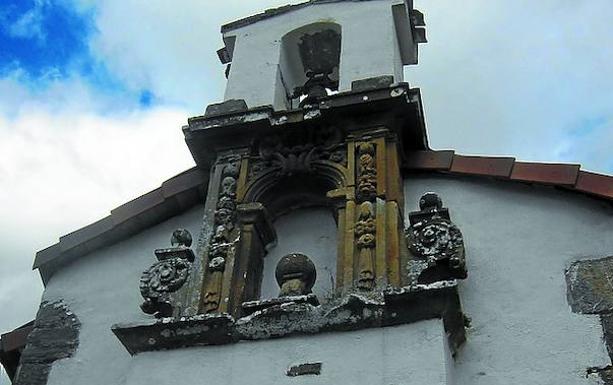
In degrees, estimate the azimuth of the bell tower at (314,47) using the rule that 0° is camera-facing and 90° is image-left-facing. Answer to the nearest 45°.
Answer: approximately 0°
